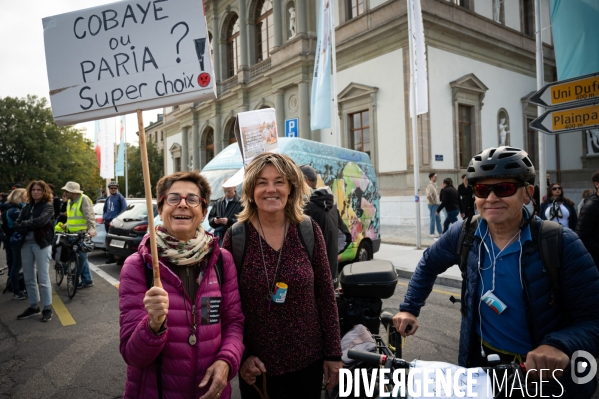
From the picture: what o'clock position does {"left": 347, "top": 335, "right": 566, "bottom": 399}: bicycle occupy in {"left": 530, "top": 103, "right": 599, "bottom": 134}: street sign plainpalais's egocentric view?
The bicycle is roughly at 12 o'clock from the street sign plainpalais.

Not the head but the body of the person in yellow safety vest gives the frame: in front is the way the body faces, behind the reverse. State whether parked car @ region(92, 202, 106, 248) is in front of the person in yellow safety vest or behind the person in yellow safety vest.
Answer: behind

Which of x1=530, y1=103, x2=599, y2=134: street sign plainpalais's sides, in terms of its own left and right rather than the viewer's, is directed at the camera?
front

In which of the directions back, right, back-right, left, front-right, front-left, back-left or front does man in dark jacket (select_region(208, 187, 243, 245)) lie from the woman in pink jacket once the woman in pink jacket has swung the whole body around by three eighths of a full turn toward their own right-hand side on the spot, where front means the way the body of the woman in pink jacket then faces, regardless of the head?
front-right

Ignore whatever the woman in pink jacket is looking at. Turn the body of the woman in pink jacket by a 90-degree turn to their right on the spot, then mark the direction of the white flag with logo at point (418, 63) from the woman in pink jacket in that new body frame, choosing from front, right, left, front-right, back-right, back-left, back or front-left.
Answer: back-right

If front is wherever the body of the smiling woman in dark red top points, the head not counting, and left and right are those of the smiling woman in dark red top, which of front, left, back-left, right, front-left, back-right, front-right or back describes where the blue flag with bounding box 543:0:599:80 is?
back-left

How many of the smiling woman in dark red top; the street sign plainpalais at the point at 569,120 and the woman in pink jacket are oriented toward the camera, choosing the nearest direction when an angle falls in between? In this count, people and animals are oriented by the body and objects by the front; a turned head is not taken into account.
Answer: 3

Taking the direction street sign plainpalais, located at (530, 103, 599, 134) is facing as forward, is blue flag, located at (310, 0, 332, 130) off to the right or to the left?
on its right

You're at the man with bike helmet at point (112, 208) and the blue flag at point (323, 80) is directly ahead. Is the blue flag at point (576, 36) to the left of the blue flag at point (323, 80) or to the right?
right

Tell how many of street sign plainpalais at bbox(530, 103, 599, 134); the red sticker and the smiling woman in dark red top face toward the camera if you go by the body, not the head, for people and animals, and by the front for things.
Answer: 3

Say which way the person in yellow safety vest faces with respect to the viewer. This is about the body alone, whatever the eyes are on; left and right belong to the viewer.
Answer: facing the viewer and to the left of the viewer

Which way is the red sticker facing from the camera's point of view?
toward the camera

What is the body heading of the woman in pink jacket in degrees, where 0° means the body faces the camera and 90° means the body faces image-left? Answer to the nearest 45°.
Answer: approximately 0°

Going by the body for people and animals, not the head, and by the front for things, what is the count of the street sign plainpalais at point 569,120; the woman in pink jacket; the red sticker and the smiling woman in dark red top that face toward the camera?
4
